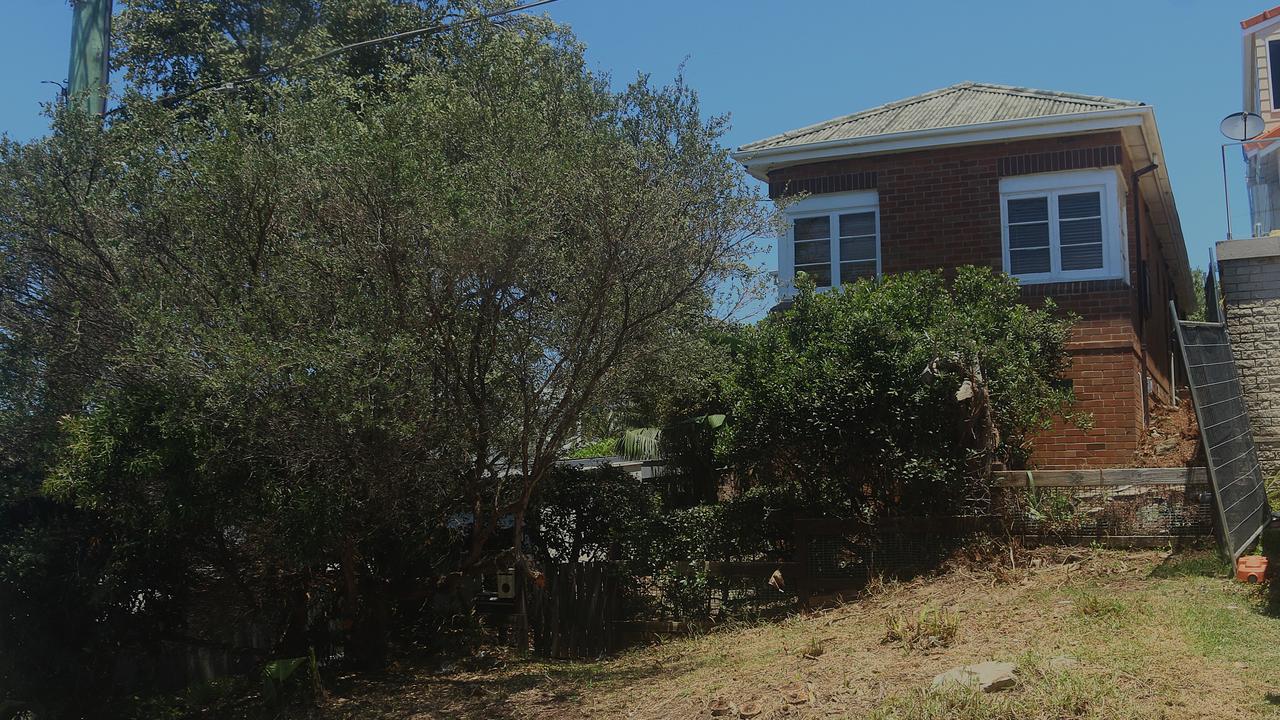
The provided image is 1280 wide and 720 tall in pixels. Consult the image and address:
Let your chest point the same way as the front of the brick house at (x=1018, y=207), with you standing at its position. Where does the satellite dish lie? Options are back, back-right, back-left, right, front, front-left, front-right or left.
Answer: left

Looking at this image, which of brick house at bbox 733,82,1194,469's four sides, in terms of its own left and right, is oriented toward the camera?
front

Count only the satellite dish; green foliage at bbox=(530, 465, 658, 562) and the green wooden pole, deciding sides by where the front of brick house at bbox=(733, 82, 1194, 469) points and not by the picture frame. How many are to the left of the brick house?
1

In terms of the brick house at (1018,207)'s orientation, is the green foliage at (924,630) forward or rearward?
forward

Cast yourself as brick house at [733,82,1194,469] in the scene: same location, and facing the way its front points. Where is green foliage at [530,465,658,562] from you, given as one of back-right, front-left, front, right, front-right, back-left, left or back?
front-right

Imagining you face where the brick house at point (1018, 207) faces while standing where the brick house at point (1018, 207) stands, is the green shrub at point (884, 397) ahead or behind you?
ahead

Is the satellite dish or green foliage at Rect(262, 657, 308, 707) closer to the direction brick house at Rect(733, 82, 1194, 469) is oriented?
the green foliage

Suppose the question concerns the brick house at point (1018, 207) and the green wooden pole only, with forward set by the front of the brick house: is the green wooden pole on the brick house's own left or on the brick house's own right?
on the brick house's own right

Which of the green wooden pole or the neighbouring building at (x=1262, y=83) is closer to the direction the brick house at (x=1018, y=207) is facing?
the green wooden pole

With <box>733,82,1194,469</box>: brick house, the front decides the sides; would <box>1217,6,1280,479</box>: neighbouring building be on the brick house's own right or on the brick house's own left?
on the brick house's own left

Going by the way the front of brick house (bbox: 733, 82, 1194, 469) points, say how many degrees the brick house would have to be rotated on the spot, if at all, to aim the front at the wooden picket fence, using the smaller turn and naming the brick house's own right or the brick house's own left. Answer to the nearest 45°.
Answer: approximately 45° to the brick house's own right

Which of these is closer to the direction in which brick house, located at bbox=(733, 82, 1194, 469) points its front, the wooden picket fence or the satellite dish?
the wooden picket fence
